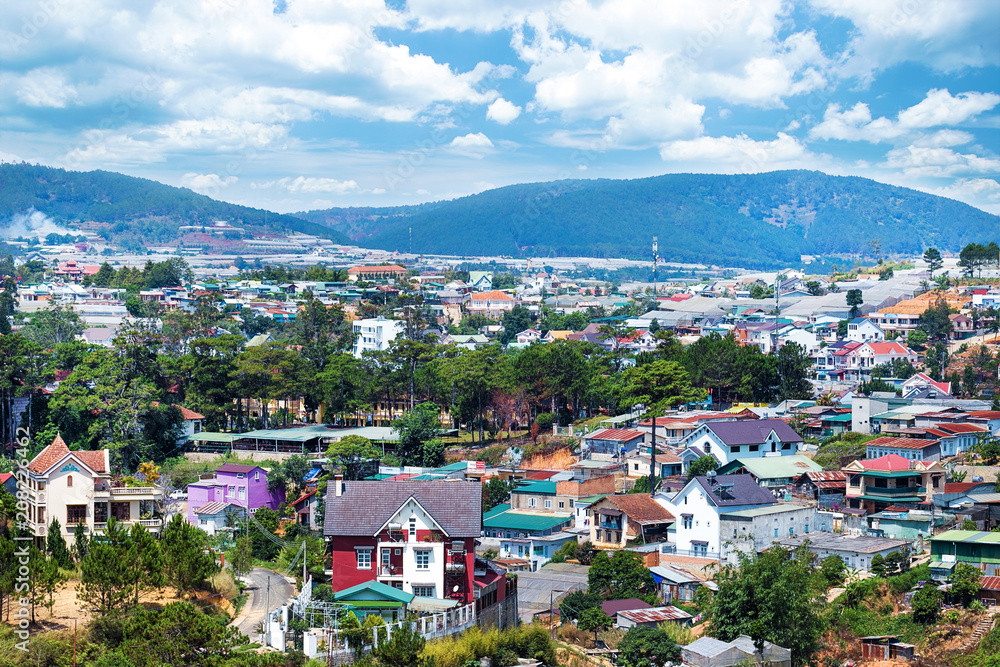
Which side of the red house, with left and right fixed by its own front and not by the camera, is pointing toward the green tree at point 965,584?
left

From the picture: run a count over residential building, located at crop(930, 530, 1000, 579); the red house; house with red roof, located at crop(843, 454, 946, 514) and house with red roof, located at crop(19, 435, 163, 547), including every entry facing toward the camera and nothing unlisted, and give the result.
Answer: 4

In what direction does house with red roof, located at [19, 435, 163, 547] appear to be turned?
toward the camera

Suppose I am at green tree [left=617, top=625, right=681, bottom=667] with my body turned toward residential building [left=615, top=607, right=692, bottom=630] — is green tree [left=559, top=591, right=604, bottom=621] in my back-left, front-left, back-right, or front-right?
front-left

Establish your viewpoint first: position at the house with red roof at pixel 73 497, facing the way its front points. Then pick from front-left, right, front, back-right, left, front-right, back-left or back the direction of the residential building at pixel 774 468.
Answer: left

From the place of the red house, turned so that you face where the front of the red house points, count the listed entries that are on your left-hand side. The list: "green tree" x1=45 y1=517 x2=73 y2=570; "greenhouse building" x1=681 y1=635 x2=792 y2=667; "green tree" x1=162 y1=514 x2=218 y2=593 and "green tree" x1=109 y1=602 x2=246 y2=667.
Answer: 1

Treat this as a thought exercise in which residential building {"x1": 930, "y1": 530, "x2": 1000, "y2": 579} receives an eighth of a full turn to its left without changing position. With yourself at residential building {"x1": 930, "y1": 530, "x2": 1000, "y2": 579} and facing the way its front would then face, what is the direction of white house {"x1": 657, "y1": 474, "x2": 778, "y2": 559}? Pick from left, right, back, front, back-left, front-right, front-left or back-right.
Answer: back-right

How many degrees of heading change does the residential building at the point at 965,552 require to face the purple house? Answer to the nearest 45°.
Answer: approximately 90° to its right

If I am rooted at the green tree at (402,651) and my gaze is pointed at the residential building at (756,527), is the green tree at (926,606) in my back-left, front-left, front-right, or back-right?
front-right

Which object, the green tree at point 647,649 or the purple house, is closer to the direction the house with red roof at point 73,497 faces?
the green tree

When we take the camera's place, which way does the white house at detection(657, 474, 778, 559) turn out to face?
facing the viewer and to the left of the viewer

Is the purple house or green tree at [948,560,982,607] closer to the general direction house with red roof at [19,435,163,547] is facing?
the green tree

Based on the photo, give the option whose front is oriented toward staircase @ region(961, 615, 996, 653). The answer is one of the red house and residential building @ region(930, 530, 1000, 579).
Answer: the residential building

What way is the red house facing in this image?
toward the camera

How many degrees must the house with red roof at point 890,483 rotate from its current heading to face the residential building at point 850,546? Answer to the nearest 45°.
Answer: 0° — it already faces it

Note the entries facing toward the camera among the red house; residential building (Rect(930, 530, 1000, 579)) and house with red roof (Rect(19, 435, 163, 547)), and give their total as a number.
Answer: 3

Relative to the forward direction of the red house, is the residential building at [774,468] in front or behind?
behind
